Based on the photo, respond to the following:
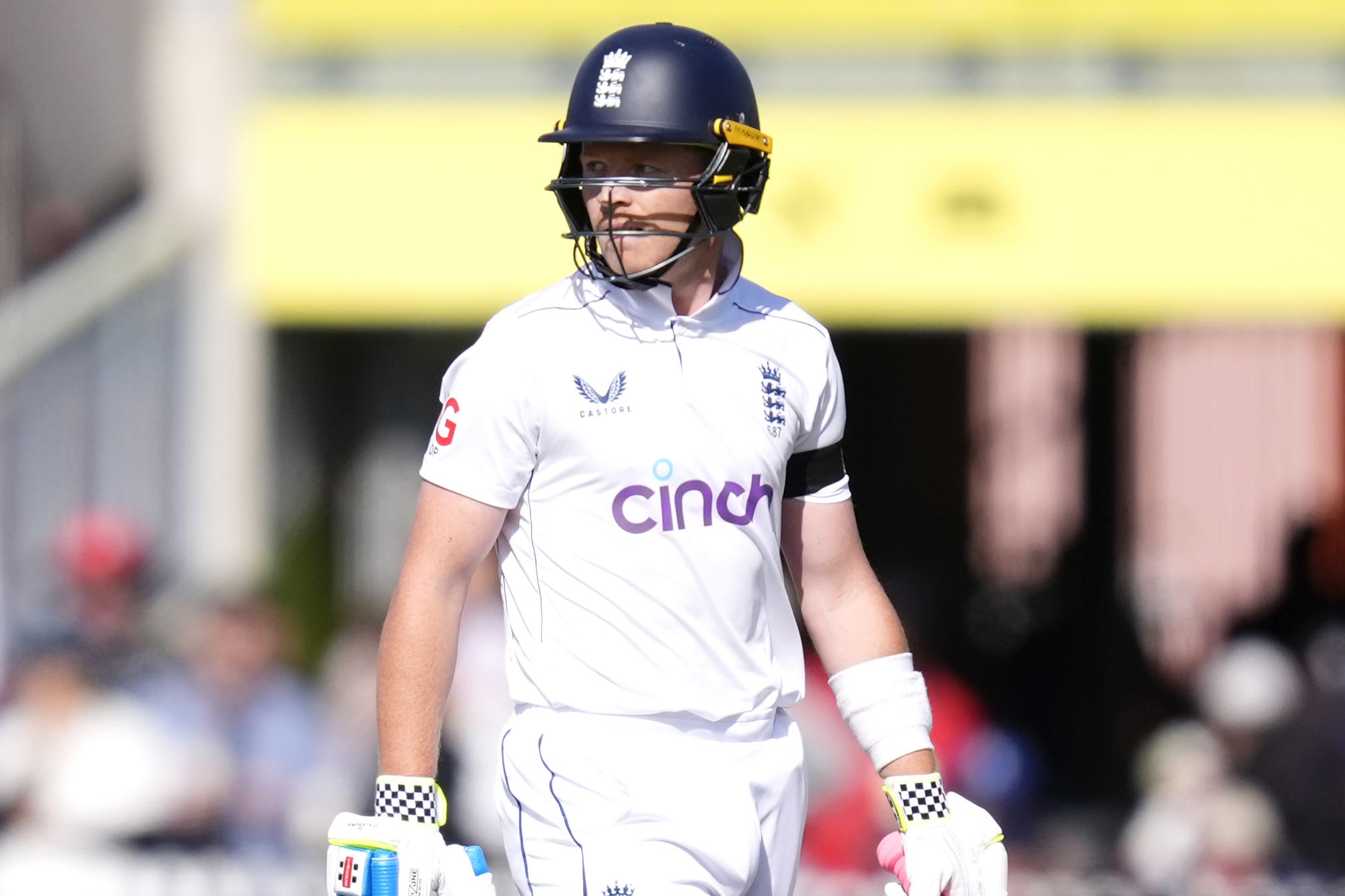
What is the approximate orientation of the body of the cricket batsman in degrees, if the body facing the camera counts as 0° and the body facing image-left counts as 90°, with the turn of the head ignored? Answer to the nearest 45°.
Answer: approximately 0°
